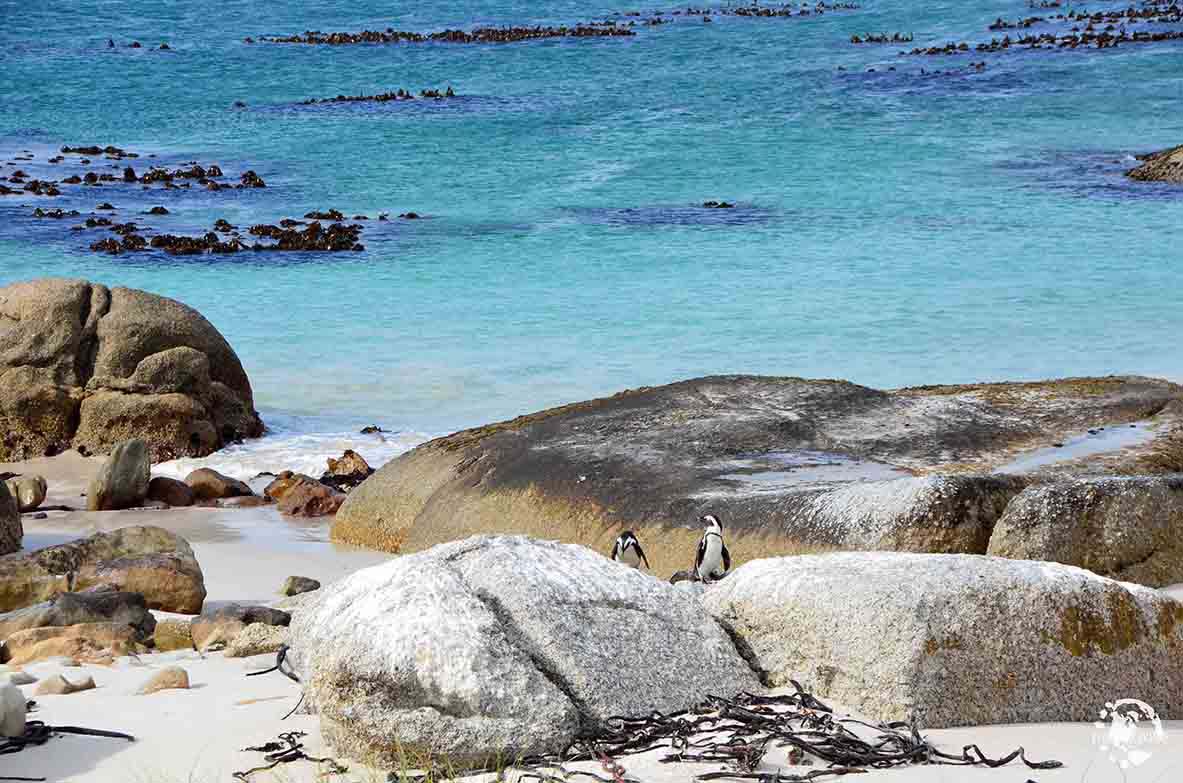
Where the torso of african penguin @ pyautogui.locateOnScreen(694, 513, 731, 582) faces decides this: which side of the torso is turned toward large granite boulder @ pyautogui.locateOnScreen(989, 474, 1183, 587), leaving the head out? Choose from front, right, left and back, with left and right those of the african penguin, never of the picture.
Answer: left

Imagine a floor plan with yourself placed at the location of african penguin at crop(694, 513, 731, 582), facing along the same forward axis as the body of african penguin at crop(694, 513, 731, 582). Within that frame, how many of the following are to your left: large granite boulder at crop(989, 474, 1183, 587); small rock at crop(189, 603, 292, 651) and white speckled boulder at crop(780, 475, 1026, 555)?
2

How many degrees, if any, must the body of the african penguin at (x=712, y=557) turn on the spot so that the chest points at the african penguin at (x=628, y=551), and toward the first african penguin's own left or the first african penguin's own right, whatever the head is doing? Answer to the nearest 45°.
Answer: approximately 135° to the first african penguin's own right

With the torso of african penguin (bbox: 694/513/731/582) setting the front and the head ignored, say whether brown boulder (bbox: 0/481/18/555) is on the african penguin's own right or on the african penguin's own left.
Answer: on the african penguin's own right

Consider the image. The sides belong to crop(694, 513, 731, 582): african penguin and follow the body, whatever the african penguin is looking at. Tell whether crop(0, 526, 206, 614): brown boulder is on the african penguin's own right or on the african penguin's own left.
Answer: on the african penguin's own right

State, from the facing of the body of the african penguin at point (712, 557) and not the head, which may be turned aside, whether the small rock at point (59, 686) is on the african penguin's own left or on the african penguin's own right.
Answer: on the african penguin's own right

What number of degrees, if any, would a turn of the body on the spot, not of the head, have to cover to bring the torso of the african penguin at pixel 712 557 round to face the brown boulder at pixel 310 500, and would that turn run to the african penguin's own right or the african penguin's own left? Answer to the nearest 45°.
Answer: approximately 135° to the african penguin's own right

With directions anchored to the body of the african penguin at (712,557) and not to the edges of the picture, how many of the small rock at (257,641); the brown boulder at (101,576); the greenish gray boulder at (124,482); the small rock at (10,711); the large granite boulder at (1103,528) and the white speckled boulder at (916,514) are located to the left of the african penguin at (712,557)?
2

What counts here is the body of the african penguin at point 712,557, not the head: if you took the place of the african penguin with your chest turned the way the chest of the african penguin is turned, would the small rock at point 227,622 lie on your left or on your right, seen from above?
on your right

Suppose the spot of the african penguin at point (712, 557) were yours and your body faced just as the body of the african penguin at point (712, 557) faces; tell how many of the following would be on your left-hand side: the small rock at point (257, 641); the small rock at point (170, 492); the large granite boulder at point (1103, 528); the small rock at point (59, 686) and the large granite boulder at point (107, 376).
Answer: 1

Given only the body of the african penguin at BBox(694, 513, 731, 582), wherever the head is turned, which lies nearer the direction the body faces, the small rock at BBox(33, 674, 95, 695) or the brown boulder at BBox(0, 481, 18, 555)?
the small rock

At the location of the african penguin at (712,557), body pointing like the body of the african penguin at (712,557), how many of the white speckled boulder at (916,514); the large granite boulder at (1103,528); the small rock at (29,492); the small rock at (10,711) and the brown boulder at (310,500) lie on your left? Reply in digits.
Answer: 2

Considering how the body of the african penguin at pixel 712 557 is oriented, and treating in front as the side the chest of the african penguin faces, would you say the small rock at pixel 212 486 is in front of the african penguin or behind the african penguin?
behind

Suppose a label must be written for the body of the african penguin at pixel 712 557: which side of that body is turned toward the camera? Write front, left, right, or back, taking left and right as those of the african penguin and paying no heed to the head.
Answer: front

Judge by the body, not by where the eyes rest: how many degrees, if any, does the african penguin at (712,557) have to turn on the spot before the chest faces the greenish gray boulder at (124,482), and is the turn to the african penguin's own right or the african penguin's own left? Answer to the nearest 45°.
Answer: approximately 135° to the african penguin's own right

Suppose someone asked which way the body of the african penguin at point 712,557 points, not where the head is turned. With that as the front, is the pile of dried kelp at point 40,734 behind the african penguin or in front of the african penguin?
in front

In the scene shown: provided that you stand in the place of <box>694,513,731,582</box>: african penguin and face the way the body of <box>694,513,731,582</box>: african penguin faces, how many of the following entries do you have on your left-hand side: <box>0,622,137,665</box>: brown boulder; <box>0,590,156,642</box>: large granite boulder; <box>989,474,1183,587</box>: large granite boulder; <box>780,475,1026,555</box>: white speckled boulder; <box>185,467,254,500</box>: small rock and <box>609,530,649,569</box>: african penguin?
2

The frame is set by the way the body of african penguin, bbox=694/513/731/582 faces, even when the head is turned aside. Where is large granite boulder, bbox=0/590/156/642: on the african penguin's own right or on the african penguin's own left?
on the african penguin's own right
